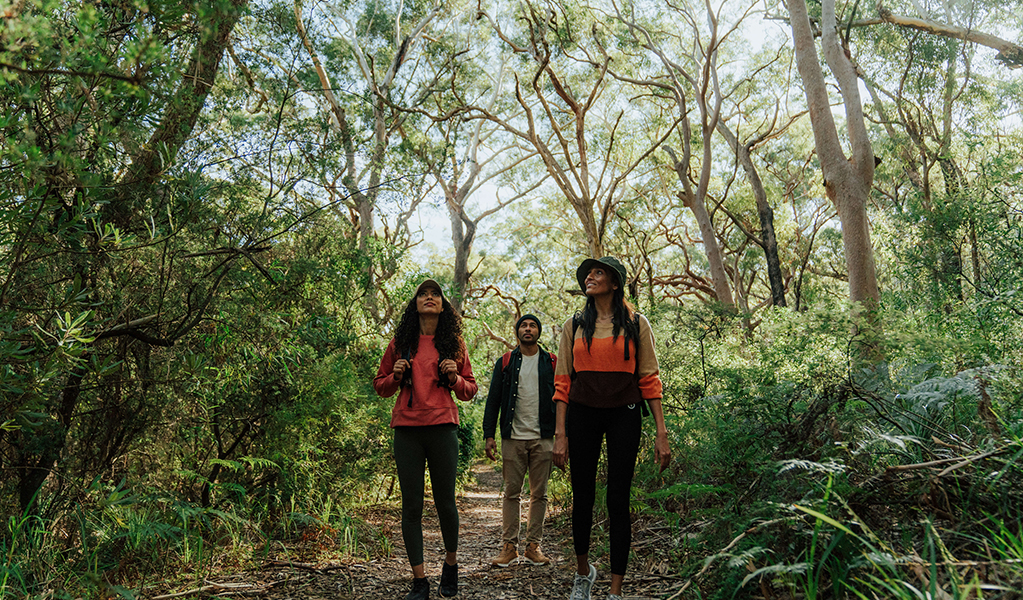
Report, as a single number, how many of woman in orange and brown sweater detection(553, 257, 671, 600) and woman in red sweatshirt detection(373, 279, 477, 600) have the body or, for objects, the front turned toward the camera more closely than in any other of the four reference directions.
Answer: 2

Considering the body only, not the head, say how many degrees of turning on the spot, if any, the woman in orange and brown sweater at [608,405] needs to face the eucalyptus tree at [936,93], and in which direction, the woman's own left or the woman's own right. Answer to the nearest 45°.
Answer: approximately 135° to the woman's own left

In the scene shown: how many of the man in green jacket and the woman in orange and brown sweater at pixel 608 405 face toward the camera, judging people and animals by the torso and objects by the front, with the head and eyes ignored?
2

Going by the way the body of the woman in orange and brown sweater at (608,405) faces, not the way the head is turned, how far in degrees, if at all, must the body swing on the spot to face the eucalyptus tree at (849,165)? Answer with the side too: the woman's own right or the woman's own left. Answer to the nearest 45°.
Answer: approximately 135° to the woman's own left

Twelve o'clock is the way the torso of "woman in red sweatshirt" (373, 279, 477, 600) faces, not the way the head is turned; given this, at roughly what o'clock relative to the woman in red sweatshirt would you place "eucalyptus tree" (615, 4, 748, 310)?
The eucalyptus tree is roughly at 7 o'clock from the woman in red sweatshirt.

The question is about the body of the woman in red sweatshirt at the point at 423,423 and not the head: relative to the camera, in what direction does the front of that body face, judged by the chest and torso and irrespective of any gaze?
toward the camera

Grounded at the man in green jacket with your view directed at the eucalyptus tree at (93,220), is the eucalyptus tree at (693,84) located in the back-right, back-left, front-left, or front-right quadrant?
back-right

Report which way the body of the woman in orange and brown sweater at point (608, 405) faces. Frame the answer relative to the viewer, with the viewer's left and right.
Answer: facing the viewer

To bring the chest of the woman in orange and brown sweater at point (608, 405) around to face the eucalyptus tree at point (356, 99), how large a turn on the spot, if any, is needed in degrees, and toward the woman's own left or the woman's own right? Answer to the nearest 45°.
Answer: approximately 135° to the woman's own right

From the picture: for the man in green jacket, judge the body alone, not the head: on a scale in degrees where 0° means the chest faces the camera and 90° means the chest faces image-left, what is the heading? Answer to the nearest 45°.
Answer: approximately 0°

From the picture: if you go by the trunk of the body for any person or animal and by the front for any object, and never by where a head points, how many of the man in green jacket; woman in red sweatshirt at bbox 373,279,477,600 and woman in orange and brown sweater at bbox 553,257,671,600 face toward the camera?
3

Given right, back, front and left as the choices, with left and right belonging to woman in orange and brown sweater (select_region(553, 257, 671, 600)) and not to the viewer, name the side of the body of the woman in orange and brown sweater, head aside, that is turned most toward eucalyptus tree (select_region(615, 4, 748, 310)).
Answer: back

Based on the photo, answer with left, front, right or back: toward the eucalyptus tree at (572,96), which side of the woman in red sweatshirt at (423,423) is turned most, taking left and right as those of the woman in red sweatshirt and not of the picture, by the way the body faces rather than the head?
back
